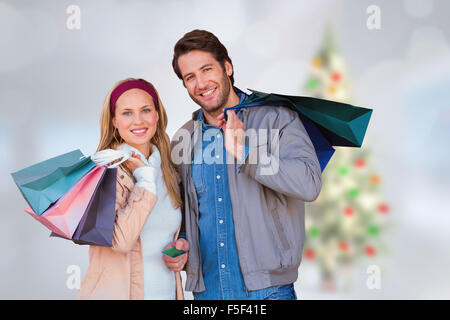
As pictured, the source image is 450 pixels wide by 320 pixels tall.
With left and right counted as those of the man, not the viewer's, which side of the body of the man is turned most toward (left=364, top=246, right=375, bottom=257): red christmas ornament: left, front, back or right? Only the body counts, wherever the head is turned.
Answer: back

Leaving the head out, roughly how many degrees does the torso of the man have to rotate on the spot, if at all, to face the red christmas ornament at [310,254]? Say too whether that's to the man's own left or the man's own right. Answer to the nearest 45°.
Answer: approximately 135° to the man's own right

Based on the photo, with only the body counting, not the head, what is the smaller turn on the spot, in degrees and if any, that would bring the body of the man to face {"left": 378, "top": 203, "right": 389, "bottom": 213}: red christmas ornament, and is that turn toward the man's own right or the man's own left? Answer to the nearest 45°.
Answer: approximately 180°

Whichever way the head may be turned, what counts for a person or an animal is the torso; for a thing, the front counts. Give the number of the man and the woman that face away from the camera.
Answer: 0

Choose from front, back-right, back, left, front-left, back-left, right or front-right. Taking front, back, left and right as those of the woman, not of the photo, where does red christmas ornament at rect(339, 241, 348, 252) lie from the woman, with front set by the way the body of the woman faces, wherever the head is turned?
left

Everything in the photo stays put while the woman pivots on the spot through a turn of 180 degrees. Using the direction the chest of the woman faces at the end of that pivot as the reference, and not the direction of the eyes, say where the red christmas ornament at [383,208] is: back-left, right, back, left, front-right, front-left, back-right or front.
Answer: right

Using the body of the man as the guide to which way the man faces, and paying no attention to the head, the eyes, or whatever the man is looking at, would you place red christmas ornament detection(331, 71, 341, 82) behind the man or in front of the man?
behind

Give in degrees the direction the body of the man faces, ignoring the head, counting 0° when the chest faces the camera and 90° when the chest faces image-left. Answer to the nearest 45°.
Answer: approximately 45°

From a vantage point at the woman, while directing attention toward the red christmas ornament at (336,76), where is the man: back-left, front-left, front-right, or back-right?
front-right

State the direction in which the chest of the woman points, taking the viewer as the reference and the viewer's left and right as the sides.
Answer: facing the viewer and to the right of the viewer
